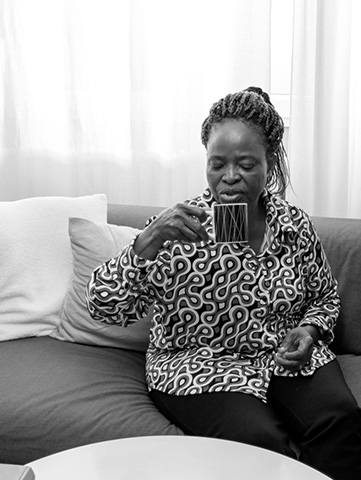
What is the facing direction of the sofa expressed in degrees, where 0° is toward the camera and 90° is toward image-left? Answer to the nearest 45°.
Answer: approximately 0°

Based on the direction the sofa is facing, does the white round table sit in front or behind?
in front

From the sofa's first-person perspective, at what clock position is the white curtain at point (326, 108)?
The white curtain is roughly at 8 o'clock from the sofa.

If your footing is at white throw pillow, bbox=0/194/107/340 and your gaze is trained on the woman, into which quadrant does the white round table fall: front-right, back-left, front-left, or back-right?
front-right

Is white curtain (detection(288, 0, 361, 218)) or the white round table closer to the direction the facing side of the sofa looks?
the white round table

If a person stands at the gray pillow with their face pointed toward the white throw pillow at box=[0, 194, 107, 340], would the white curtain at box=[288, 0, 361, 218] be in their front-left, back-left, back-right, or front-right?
back-right
